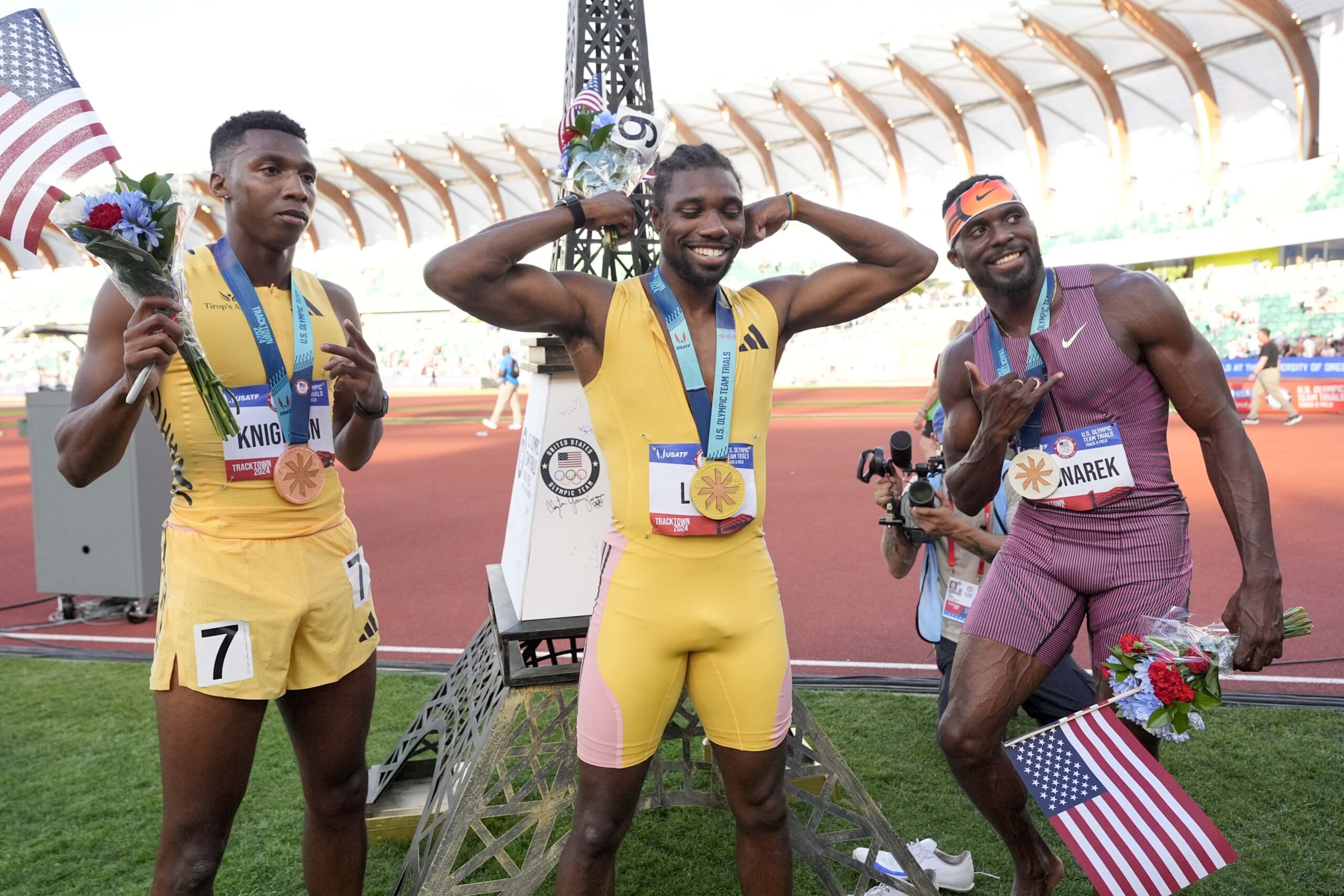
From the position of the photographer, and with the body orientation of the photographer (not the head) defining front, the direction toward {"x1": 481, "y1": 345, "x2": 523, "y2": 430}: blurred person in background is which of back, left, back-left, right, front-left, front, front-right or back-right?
right

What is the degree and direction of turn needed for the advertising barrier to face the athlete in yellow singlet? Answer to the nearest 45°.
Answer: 0° — it already faces them

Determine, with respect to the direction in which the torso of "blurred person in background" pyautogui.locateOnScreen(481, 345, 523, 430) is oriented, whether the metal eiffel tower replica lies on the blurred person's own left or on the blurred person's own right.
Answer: on the blurred person's own left

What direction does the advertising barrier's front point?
toward the camera

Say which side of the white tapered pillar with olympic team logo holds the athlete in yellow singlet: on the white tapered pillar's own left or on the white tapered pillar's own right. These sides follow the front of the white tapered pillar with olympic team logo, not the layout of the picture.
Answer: on the white tapered pillar's own right

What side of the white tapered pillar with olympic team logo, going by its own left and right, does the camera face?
front

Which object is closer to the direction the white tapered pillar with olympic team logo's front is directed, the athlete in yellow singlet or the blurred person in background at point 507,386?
the athlete in yellow singlet

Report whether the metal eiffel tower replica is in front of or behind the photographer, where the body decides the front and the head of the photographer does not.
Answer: in front

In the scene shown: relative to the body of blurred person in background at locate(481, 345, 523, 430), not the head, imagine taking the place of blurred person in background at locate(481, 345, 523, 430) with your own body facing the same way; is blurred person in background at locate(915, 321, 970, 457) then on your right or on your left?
on your left

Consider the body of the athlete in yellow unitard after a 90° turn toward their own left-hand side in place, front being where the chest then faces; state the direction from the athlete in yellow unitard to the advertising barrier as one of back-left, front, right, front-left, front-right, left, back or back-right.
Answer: front-left

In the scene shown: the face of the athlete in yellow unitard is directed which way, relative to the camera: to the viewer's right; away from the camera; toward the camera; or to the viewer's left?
toward the camera

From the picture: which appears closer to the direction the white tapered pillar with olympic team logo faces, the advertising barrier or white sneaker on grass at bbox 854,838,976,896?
the white sneaker on grass
